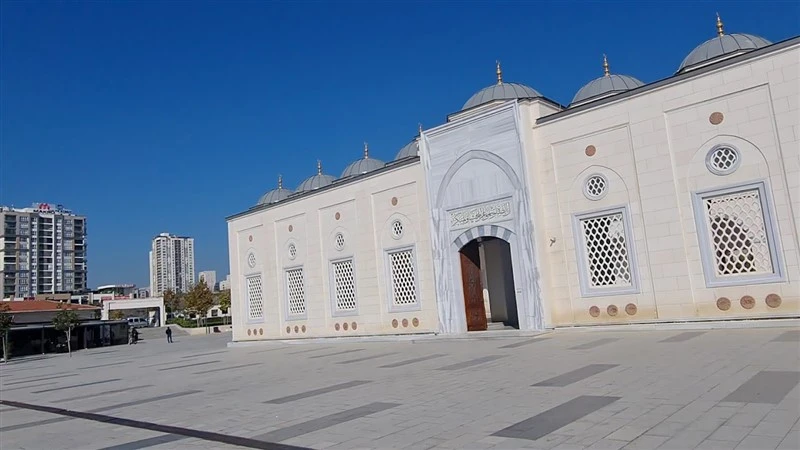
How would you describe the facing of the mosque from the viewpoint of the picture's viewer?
facing the viewer and to the left of the viewer

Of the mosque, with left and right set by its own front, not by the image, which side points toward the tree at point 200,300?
right
